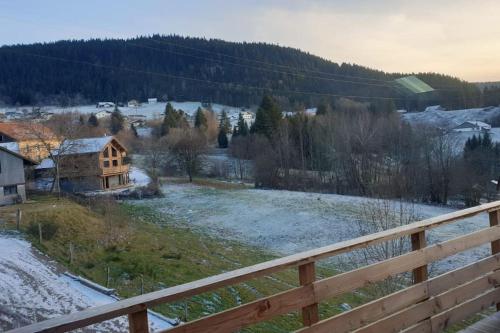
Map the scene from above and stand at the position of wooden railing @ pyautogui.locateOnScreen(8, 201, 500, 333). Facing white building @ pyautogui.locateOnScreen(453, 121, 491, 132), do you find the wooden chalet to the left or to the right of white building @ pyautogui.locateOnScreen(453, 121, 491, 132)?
left

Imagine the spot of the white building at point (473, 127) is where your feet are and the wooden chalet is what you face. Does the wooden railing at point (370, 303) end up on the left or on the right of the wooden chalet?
left

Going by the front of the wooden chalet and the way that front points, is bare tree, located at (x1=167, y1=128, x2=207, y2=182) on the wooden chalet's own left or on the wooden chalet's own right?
on the wooden chalet's own left

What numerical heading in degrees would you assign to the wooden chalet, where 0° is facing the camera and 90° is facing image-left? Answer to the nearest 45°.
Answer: approximately 315°
